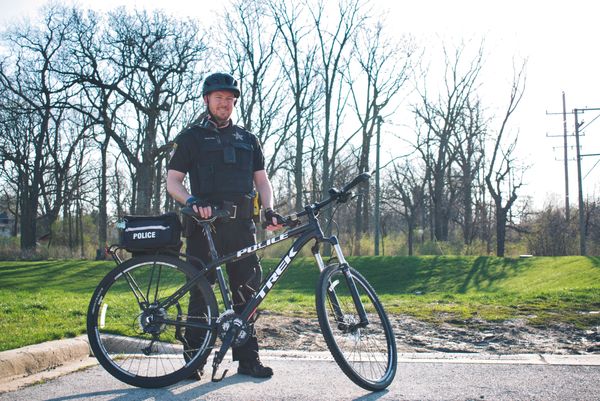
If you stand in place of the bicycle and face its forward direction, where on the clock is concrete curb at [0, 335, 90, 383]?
The concrete curb is roughly at 7 o'clock from the bicycle.

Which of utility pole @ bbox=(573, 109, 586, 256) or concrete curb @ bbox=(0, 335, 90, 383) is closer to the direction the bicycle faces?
the utility pole

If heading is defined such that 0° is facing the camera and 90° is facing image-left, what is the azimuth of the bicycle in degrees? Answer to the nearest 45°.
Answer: approximately 270°

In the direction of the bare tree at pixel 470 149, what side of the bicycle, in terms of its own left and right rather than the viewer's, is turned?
left

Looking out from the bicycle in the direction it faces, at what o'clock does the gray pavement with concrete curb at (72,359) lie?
The gray pavement with concrete curb is roughly at 7 o'clock from the bicycle.

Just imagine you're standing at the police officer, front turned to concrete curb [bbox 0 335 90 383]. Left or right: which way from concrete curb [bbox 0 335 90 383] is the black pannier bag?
left

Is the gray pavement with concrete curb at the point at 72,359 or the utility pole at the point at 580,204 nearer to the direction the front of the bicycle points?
the utility pole

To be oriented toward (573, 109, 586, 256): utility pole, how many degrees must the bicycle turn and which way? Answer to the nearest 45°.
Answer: approximately 45° to its left
